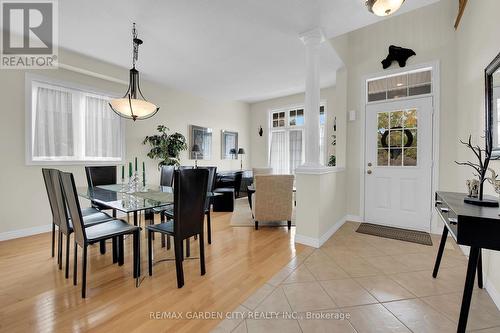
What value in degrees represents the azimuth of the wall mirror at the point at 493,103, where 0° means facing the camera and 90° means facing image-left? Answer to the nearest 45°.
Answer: approximately 90°

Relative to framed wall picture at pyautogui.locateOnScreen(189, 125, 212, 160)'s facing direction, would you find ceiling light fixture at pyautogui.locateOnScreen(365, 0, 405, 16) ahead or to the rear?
ahead

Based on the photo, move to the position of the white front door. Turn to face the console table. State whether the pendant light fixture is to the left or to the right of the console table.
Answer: right

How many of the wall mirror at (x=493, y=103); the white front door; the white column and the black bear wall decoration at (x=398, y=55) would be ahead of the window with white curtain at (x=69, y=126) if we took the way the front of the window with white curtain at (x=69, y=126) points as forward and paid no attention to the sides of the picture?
4

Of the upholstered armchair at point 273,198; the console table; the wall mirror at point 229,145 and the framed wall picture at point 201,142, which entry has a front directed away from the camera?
the upholstered armchair

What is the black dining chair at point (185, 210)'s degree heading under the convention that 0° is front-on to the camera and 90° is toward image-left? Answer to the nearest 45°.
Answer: approximately 135°

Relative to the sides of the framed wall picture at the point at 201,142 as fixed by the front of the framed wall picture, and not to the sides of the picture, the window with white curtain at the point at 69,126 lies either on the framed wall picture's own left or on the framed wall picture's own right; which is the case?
on the framed wall picture's own right

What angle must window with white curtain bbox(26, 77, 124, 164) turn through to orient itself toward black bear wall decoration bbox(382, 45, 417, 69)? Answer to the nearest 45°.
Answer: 0° — it already faces it

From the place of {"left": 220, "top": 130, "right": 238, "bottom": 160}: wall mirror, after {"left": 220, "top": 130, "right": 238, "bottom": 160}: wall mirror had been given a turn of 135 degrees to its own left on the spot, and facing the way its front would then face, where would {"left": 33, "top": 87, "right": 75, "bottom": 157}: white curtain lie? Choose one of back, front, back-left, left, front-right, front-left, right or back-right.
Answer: back-left

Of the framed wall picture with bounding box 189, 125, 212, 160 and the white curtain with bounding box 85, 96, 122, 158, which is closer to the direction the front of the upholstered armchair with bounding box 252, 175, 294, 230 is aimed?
the framed wall picture

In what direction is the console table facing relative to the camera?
to the viewer's left
